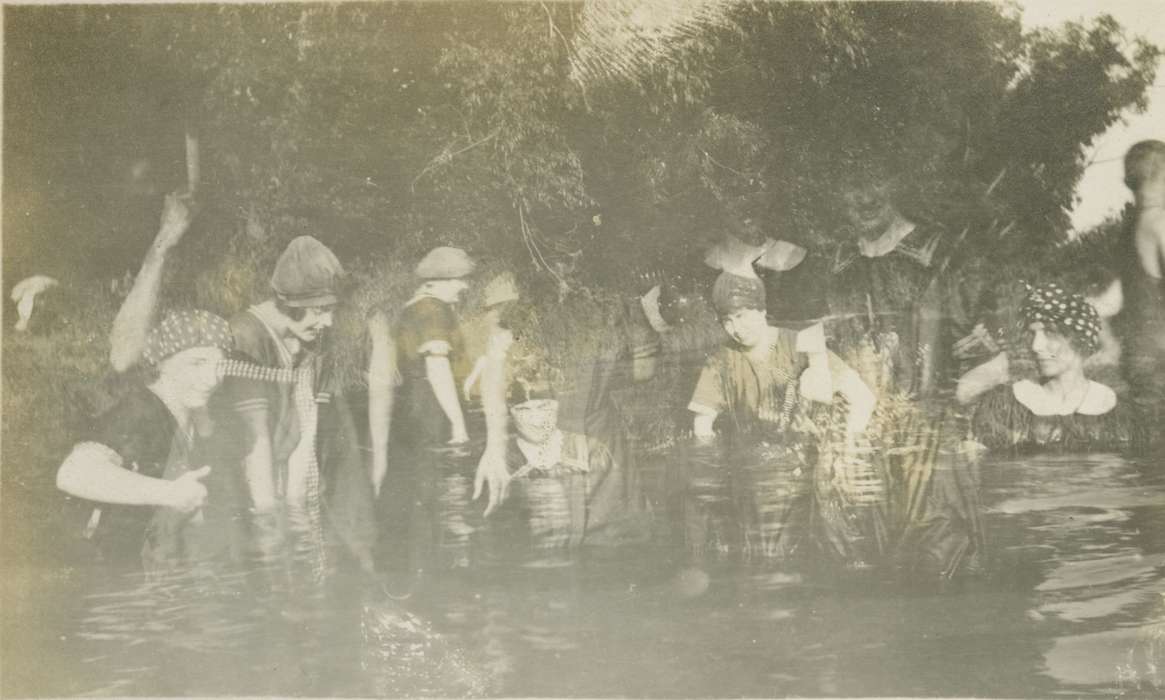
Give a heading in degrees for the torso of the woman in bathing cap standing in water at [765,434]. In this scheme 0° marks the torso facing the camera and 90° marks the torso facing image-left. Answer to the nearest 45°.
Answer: approximately 0°

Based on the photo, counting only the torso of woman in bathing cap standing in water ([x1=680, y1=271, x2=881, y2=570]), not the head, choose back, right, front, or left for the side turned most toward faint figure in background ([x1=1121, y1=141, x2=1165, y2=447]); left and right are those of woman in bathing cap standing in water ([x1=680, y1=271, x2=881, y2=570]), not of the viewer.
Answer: left
